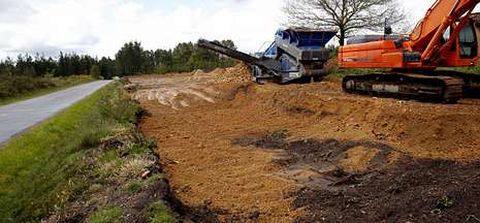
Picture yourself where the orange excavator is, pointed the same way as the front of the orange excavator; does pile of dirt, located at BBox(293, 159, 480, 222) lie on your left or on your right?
on your right

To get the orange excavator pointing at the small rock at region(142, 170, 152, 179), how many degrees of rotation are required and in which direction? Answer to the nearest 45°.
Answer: approximately 90° to its right

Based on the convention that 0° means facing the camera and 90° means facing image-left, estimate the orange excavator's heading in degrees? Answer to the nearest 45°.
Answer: approximately 315°
